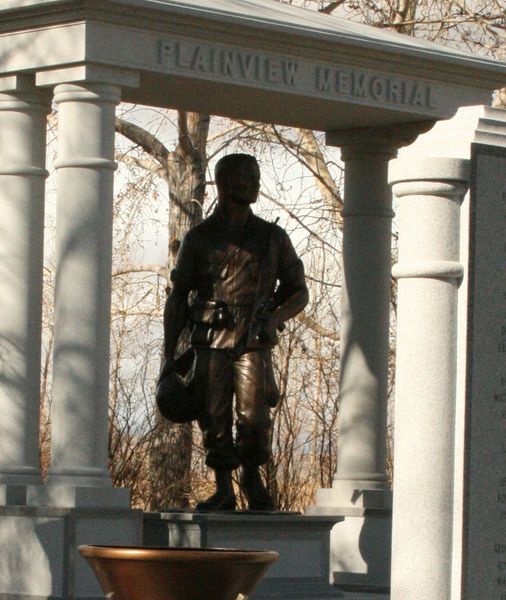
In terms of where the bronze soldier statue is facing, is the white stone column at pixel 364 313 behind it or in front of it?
behind

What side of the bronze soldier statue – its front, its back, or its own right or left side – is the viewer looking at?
front

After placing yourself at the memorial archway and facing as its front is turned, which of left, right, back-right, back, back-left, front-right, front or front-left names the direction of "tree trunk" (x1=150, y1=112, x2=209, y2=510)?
back-left

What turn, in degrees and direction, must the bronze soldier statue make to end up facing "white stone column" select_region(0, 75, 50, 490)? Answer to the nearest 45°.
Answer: approximately 90° to its right

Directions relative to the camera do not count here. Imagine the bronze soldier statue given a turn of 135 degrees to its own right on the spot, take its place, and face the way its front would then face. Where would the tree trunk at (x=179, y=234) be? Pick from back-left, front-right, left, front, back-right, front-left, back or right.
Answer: front-right

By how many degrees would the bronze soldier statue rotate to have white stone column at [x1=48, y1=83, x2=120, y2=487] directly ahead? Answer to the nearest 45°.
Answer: approximately 45° to its right

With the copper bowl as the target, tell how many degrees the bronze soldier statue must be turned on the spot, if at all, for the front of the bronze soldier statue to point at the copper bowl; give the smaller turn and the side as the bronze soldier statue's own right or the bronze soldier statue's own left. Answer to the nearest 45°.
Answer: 0° — it already faces it

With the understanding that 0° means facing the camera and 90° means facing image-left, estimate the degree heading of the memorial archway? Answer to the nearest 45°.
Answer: approximately 315°
